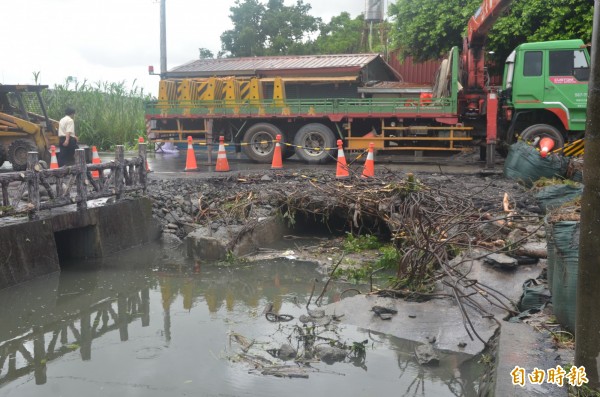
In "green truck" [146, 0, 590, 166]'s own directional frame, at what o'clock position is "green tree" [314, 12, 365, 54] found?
The green tree is roughly at 9 o'clock from the green truck.

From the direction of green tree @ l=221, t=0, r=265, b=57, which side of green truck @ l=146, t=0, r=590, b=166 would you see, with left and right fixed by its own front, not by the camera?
left

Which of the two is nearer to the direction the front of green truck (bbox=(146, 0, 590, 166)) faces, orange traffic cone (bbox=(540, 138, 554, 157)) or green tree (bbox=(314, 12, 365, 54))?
the orange traffic cone

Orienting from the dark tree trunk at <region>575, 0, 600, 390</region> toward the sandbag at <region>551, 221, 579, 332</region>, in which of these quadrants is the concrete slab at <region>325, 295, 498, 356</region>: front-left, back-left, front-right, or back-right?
front-left

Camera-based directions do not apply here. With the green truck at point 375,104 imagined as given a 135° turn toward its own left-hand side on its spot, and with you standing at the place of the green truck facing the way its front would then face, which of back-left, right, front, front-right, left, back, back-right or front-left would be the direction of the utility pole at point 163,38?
front

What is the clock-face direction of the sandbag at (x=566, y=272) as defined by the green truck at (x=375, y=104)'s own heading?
The sandbag is roughly at 3 o'clock from the green truck.

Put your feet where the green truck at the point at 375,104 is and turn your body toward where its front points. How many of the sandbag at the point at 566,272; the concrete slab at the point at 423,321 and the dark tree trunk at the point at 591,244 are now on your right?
3

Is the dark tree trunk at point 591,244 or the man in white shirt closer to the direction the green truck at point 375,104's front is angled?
the dark tree trunk

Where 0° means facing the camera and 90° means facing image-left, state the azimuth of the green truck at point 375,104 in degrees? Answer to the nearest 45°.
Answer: approximately 270°

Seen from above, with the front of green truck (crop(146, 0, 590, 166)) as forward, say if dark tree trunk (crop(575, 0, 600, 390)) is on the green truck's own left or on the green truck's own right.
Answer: on the green truck's own right

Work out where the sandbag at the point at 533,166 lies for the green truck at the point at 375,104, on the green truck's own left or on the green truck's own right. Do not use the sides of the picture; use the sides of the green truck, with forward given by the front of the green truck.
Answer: on the green truck's own right

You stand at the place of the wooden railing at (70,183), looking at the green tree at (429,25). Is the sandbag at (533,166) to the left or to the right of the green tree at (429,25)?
right

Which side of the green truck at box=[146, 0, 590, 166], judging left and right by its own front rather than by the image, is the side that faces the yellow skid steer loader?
back

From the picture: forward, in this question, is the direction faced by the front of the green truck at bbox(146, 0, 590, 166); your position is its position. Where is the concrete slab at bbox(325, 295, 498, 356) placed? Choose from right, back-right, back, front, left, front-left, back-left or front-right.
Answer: right

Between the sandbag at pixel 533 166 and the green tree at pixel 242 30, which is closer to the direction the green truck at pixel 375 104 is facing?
the sandbag

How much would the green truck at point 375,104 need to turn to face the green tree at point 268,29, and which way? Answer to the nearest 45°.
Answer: approximately 90° to its left

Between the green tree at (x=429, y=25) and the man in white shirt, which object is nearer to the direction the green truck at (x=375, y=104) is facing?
the green tree

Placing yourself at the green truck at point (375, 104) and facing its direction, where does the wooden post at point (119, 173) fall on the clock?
The wooden post is roughly at 4 o'clock from the green truck.

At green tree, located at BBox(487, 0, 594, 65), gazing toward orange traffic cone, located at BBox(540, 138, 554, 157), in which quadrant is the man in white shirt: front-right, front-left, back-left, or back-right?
front-right

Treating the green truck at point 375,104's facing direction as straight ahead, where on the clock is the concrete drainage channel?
The concrete drainage channel is roughly at 4 o'clock from the green truck.

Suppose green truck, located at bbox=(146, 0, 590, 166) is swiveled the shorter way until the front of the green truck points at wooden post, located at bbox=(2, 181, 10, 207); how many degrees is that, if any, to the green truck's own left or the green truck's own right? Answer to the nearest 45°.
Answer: approximately 135° to the green truck's own right
